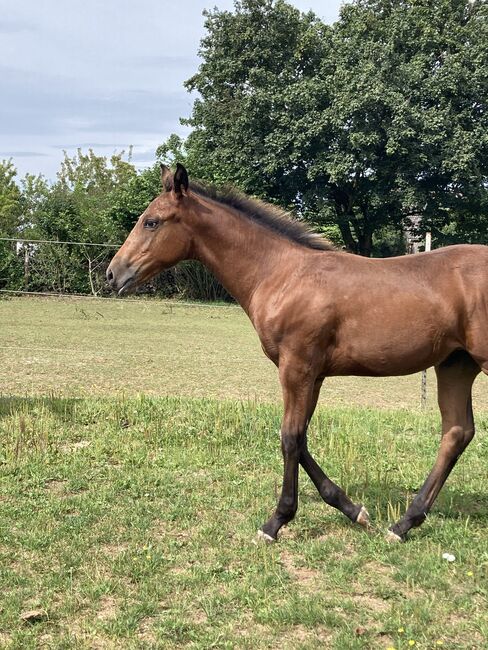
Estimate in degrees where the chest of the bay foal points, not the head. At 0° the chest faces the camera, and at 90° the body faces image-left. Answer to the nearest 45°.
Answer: approximately 90°

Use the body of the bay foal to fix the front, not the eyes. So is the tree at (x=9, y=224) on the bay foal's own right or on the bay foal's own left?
on the bay foal's own right

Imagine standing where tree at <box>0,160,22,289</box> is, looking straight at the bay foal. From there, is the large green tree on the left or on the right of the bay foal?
left

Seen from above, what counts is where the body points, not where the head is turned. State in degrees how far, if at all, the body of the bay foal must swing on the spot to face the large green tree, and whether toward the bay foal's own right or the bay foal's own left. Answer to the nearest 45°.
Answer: approximately 90° to the bay foal's own right
